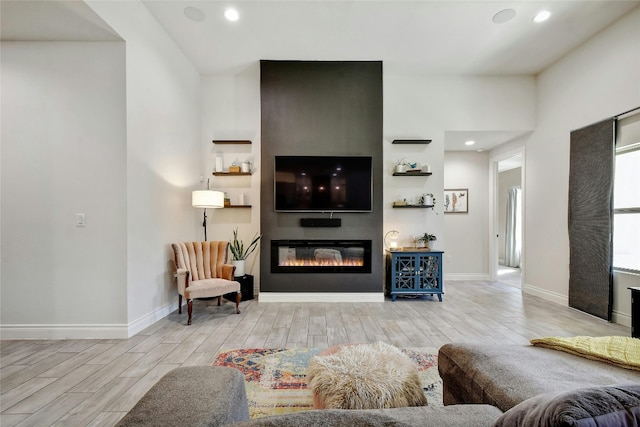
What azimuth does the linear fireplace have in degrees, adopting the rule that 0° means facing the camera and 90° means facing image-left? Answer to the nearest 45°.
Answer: approximately 0°

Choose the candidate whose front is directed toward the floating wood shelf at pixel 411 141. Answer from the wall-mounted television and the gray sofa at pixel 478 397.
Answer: the gray sofa

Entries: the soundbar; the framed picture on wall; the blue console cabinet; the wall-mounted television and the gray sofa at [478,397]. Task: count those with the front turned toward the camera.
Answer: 4

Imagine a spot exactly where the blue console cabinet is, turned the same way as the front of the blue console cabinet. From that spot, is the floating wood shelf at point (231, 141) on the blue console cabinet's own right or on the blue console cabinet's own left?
on the blue console cabinet's own right

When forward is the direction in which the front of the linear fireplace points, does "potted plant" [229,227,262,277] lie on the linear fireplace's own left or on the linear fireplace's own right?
on the linear fireplace's own right

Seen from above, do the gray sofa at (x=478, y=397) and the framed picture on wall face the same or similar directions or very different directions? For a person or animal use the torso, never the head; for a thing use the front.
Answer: very different directions

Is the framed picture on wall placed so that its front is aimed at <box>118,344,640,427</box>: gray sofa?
yes

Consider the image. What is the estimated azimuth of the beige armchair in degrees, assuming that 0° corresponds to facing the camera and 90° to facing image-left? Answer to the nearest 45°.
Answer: approximately 315°

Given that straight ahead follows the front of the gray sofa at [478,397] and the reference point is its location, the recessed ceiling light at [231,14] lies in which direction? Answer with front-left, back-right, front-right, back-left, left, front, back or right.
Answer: front-left

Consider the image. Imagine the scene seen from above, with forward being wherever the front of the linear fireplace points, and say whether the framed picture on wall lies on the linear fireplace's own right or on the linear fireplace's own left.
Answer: on the linear fireplace's own left

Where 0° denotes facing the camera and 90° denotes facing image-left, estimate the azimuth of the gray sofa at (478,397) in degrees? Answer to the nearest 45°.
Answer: approximately 180°
